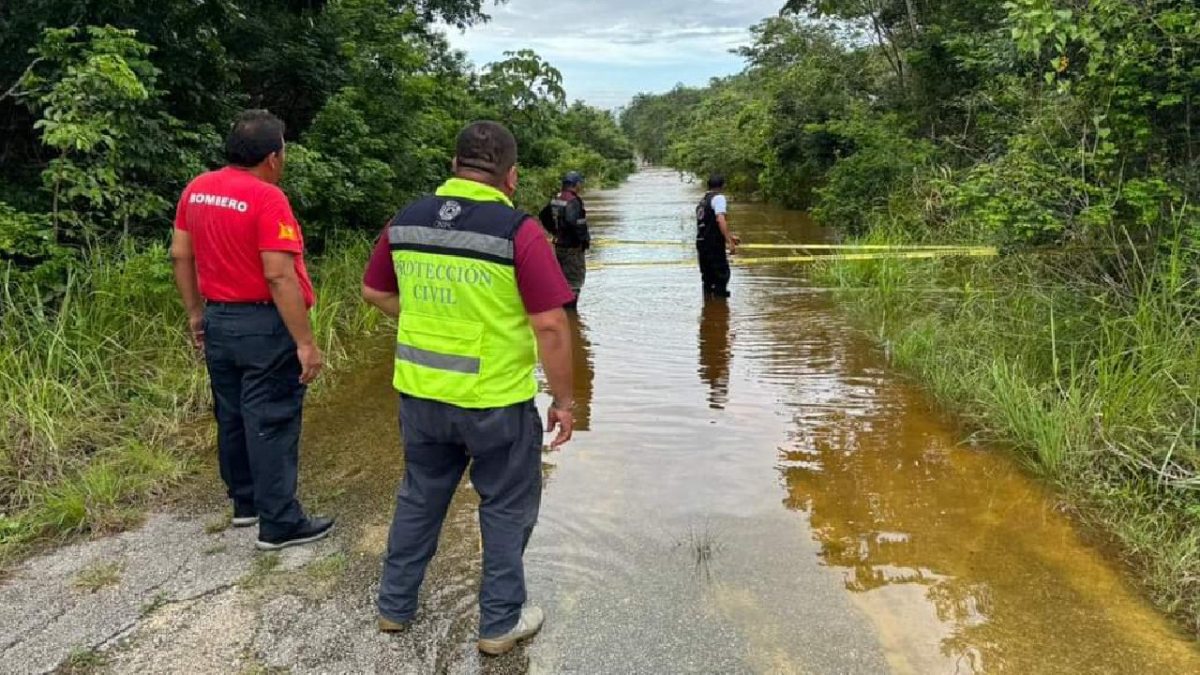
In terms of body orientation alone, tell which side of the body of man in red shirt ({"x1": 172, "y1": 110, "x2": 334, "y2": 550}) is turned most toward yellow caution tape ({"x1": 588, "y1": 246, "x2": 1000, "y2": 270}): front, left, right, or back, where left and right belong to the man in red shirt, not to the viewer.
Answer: front

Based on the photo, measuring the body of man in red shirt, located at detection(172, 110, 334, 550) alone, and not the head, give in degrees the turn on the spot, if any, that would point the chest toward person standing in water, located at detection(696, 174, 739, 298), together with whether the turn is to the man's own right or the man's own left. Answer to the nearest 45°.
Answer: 0° — they already face them

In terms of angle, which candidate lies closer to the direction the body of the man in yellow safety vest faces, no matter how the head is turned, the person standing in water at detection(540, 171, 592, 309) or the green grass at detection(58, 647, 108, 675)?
the person standing in water

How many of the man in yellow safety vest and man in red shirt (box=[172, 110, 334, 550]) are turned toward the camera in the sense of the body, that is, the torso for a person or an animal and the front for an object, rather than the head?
0

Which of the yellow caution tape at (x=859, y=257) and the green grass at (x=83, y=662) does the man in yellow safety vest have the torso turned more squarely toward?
the yellow caution tape

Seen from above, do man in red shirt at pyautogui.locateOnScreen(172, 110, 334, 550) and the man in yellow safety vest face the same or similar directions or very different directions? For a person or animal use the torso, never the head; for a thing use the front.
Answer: same or similar directions

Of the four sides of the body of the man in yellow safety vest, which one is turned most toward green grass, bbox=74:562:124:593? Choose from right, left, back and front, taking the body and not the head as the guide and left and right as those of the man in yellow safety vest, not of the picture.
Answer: left

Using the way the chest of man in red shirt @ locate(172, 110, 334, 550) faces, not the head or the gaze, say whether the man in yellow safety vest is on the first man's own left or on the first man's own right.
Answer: on the first man's own right

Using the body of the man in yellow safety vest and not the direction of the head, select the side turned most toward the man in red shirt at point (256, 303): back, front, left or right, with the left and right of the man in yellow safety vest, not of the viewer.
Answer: left

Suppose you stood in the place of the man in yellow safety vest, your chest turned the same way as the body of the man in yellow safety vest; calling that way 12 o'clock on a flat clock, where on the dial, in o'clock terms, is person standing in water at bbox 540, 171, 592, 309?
The person standing in water is roughly at 11 o'clock from the man in yellow safety vest.

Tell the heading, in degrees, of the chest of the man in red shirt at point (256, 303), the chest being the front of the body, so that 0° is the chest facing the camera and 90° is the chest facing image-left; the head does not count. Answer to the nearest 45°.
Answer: approximately 225°

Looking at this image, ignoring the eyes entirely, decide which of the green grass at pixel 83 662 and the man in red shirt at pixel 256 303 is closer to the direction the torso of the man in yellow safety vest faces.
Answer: the man in red shirt

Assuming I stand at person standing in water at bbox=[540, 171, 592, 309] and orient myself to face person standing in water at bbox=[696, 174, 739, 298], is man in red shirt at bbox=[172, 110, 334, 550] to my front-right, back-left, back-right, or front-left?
back-right

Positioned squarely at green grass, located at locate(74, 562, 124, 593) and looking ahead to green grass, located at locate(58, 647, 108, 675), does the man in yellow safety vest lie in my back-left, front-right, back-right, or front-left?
front-left

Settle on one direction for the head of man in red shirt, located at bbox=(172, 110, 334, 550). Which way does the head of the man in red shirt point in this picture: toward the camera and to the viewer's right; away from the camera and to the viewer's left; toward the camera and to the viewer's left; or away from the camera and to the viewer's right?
away from the camera and to the viewer's right

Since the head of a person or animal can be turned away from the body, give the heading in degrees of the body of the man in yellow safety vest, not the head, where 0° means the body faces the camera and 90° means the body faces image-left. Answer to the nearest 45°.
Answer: approximately 225°
